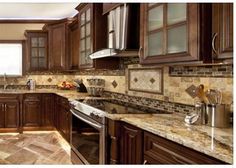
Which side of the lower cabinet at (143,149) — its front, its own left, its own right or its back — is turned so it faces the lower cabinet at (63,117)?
right

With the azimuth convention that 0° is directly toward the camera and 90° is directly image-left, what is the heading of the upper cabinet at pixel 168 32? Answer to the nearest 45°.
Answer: approximately 45°

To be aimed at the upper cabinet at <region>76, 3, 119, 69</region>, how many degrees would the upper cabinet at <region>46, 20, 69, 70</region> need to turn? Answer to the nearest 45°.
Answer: approximately 45° to its left

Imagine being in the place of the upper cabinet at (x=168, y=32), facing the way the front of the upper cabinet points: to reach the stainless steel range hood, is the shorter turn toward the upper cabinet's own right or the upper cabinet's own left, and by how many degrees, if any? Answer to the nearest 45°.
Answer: approximately 90° to the upper cabinet's own right

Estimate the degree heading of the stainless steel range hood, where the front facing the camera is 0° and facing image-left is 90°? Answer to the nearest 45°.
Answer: approximately 45°

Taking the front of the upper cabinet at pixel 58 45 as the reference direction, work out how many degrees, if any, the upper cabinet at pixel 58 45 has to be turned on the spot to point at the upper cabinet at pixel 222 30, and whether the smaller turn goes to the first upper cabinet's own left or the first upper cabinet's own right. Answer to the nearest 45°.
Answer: approximately 45° to the first upper cabinet's own left

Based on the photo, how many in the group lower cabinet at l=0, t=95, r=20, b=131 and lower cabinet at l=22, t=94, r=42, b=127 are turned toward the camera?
2
